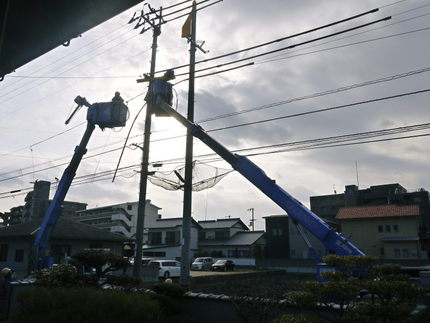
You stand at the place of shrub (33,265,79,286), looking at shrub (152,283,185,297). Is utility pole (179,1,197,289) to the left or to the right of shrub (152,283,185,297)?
left

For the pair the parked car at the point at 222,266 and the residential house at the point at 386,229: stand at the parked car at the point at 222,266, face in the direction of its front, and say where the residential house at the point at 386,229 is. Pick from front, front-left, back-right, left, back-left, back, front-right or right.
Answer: back-left

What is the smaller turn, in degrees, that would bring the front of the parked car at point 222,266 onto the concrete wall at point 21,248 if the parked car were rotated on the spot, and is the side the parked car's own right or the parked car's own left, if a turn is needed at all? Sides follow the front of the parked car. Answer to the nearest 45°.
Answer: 0° — it already faces it

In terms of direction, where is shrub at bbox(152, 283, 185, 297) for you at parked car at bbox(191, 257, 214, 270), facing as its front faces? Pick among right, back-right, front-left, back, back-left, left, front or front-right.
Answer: front-left

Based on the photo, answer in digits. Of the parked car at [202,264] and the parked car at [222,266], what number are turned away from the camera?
0

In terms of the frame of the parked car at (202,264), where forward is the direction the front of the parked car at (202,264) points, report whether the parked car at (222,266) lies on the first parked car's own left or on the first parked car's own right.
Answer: on the first parked car's own left

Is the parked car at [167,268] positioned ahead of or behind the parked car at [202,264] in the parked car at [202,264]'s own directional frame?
ahead
